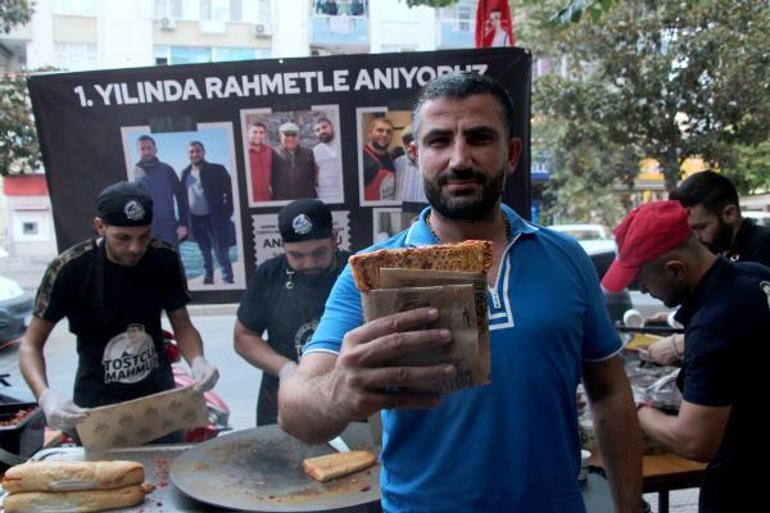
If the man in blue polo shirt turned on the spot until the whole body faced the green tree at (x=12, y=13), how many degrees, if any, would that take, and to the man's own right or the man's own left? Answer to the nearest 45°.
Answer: approximately 135° to the man's own right

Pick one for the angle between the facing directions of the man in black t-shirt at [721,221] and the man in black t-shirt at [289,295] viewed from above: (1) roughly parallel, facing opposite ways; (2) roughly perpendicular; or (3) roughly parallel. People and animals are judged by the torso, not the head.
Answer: roughly perpendicular

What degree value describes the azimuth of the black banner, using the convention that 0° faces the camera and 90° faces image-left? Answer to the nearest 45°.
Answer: approximately 0°

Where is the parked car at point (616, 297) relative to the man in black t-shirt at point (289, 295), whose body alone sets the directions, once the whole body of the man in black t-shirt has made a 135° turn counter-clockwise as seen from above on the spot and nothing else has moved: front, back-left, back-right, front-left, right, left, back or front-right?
front

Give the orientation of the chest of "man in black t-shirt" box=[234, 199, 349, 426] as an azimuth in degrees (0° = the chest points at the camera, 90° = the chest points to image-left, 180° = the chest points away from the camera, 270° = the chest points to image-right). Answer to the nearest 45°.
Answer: approximately 0°

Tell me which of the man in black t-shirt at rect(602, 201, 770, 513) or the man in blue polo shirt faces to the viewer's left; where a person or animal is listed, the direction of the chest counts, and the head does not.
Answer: the man in black t-shirt

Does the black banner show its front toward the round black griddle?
yes

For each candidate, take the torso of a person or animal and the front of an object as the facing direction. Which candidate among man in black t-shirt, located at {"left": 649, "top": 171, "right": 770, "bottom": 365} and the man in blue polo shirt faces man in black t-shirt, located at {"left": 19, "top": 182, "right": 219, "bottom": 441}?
man in black t-shirt, located at {"left": 649, "top": 171, "right": 770, "bottom": 365}

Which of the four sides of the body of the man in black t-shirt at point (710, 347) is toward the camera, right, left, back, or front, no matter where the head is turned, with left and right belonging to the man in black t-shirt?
left
